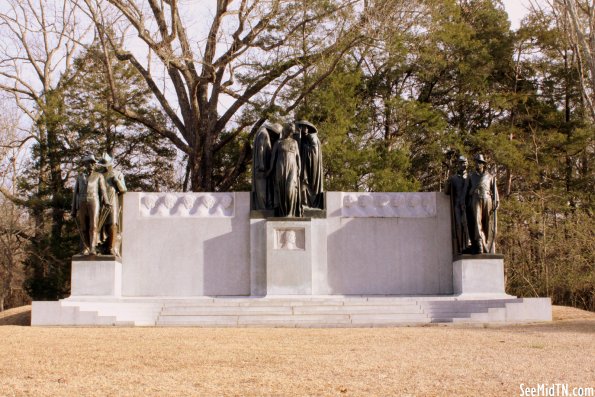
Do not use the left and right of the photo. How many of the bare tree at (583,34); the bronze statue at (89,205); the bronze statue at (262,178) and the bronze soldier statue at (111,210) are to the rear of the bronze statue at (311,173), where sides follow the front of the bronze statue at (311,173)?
1

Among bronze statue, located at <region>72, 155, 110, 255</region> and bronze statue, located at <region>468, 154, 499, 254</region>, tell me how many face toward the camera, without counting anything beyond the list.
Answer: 2

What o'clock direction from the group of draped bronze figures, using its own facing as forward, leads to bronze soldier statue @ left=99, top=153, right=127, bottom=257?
The bronze soldier statue is roughly at 3 o'clock from the group of draped bronze figures.

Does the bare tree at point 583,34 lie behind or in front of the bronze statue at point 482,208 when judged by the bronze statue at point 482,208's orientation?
behind

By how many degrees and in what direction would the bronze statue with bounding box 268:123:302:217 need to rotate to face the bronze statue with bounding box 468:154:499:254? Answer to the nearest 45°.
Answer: approximately 90° to its left

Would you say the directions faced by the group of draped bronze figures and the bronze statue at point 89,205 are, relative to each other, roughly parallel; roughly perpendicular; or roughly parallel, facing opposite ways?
roughly parallel

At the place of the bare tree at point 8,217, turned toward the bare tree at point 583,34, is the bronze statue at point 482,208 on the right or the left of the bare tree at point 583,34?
right

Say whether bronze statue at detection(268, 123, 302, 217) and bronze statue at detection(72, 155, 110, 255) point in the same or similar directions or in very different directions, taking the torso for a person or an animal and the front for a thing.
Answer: same or similar directions

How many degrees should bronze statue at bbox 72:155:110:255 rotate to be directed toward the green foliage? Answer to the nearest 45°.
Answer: approximately 180°

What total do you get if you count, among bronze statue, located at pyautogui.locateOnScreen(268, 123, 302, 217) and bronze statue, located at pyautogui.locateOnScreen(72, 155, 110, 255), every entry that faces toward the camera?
2

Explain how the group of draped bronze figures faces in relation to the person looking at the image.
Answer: facing the viewer

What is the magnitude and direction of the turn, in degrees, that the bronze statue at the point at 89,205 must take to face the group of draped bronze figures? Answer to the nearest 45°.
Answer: approximately 90° to its left

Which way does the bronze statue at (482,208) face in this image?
toward the camera

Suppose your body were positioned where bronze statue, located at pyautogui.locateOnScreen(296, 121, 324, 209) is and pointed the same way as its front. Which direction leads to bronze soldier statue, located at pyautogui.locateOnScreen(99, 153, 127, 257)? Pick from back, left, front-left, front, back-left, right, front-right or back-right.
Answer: front-right

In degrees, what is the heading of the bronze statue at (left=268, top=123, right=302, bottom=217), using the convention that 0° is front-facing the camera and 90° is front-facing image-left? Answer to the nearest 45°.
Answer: approximately 0°

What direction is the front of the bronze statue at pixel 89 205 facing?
toward the camera

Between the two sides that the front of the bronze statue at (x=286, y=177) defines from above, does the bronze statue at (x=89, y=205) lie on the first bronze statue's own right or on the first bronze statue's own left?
on the first bronze statue's own right

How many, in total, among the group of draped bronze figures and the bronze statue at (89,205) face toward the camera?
2
